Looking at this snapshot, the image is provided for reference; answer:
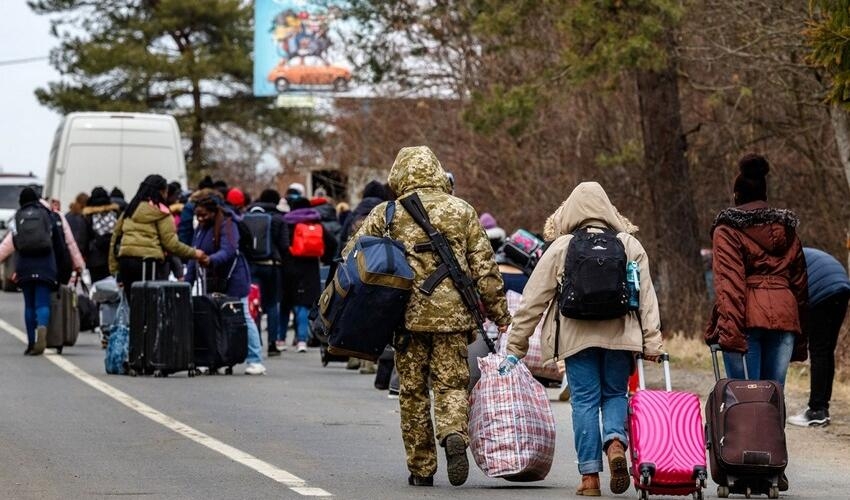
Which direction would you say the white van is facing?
away from the camera

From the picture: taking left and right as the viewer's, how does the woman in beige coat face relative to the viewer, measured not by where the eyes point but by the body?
facing away from the viewer

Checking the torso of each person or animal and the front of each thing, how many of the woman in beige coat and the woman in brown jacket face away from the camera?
2

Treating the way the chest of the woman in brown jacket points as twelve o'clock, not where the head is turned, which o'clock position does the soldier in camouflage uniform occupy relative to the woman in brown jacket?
The soldier in camouflage uniform is roughly at 8 o'clock from the woman in brown jacket.

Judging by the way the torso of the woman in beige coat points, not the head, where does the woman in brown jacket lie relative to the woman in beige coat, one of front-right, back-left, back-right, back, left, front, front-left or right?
front-right

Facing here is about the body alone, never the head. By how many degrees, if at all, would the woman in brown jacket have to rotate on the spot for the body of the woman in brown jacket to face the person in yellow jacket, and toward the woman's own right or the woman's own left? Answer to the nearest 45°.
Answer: approximately 45° to the woman's own left

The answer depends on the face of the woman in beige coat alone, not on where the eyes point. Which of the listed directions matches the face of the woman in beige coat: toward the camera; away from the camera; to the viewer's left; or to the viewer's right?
away from the camera

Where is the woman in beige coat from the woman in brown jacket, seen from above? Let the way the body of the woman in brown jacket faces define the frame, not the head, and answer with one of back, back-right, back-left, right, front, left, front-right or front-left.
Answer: back-left

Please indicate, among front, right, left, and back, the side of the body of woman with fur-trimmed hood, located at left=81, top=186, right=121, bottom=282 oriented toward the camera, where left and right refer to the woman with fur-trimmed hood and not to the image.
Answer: back

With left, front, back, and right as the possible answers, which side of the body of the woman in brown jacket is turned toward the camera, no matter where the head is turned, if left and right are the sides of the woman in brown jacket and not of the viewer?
back

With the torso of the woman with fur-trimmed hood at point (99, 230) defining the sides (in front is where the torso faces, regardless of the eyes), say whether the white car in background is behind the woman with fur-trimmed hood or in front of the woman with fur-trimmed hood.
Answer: in front

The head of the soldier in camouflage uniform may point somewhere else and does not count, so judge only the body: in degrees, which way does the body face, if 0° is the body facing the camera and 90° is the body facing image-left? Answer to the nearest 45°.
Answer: approximately 180°

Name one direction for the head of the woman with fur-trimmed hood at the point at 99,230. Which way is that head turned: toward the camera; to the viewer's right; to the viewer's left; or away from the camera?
away from the camera

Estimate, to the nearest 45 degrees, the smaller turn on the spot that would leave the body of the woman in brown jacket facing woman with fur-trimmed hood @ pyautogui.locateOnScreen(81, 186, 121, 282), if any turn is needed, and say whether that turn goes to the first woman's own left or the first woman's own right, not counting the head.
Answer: approximately 45° to the first woman's own left

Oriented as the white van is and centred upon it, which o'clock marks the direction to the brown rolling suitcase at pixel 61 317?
The brown rolling suitcase is roughly at 6 o'clock from the white van.
